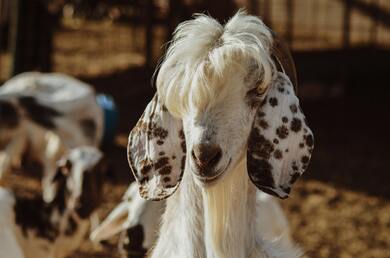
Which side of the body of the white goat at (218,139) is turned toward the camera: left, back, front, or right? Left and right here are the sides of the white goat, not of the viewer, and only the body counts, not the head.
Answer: front

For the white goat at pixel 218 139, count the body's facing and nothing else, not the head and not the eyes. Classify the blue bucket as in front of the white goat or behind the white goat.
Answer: behind
